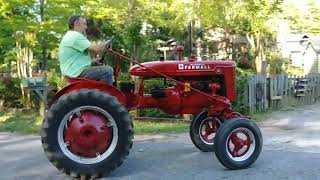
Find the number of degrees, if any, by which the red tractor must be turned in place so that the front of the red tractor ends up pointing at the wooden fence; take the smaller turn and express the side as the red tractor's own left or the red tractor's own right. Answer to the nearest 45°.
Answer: approximately 45° to the red tractor's own left

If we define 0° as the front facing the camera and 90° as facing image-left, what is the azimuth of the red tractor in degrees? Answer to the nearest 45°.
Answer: approximately 270°

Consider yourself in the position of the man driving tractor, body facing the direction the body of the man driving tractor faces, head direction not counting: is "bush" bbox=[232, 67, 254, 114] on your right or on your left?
on your left

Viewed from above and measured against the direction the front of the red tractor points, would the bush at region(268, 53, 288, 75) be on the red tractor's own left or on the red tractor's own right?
on the red tractor's own left

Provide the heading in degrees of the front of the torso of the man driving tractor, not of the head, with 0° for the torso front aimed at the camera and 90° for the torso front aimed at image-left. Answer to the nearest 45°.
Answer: approximately 270°
